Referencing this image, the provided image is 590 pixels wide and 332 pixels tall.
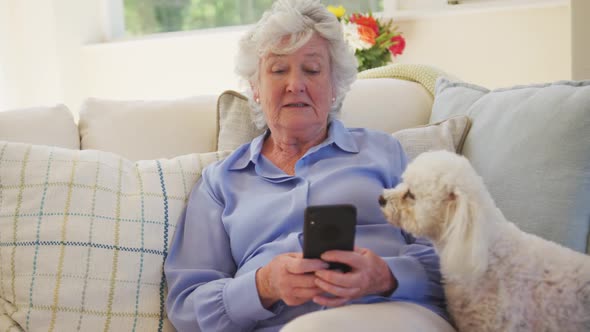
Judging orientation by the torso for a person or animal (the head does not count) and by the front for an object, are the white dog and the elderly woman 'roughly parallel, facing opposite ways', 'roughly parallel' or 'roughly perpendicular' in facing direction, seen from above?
roughly perpendicular

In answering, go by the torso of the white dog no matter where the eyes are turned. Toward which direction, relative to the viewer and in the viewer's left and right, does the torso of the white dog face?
facing to the left of the viewer

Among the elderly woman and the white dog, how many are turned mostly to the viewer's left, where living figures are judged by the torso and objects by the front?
1

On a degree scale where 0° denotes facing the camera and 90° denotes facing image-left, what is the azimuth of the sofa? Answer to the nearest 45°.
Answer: approximately 0°

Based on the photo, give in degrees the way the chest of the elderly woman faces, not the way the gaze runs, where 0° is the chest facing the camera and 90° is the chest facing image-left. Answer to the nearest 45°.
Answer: approximately 0°
